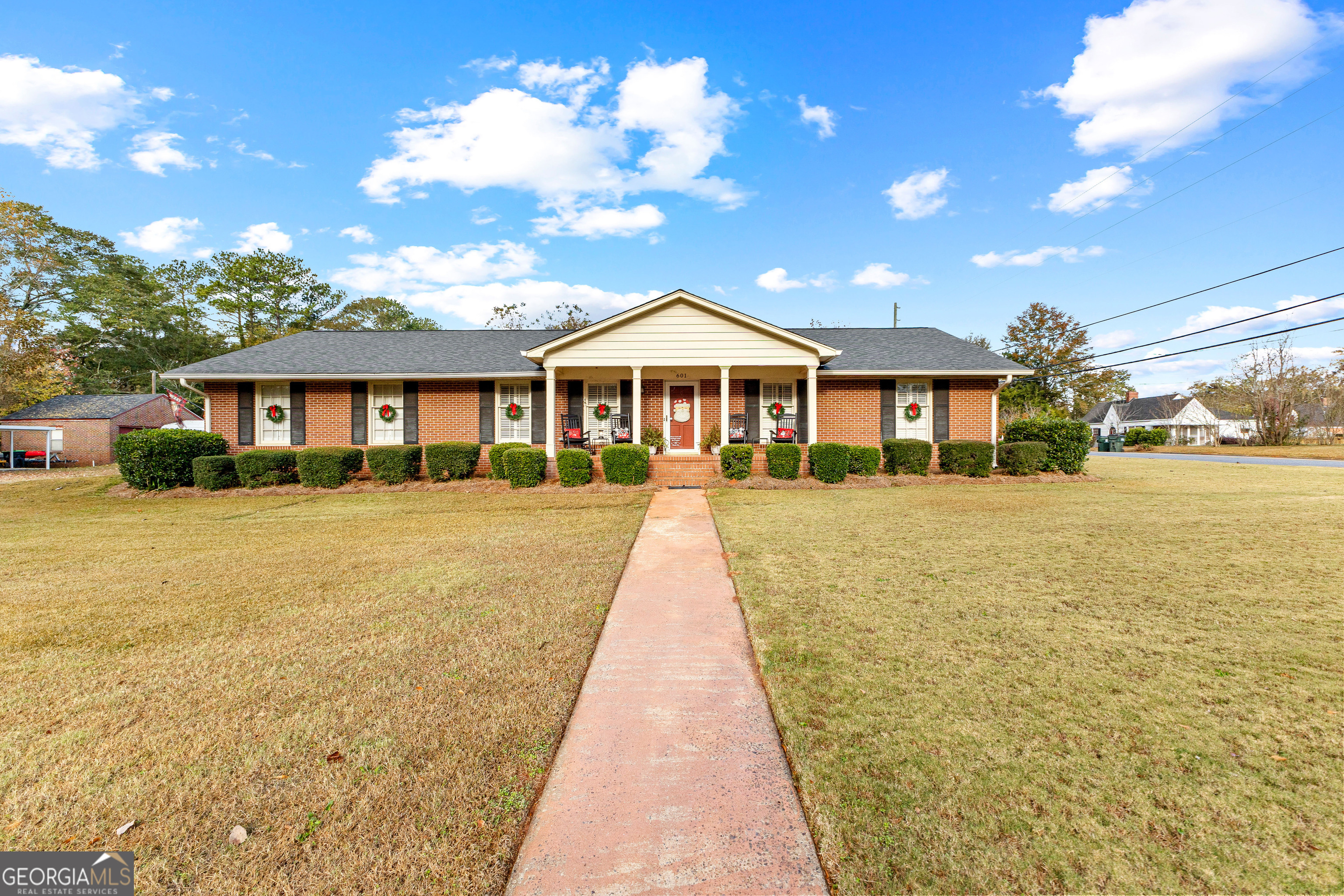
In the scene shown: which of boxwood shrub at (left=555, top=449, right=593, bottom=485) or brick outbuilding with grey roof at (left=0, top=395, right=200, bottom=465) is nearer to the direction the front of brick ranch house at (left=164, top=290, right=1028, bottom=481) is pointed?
the boxwood shrub

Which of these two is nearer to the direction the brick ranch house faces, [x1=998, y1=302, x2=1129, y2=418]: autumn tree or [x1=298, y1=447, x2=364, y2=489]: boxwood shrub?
the boxwood shrub

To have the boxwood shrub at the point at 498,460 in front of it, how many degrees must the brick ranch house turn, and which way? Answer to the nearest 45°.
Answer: approximately 45° to its right

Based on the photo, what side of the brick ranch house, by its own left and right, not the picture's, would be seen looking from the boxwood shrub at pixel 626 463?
front

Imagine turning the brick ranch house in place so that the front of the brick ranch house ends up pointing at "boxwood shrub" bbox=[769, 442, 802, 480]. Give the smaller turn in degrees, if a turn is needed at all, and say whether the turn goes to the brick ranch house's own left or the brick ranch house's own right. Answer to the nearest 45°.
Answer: approximately 45° to the brick ranch house's own left

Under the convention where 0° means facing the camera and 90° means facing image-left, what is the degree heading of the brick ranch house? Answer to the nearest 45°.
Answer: approximately 0°

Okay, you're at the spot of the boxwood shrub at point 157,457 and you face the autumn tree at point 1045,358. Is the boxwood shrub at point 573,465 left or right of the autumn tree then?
right

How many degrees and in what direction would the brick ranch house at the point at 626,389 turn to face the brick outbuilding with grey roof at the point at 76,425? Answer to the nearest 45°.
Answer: approximately 135° to its right
